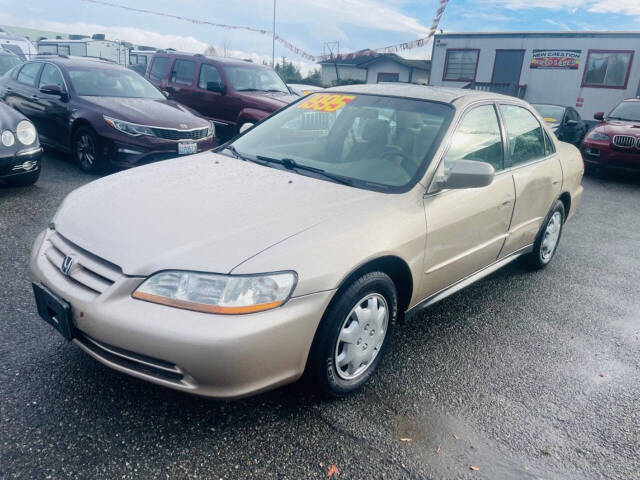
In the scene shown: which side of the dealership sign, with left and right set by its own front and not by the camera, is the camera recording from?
front

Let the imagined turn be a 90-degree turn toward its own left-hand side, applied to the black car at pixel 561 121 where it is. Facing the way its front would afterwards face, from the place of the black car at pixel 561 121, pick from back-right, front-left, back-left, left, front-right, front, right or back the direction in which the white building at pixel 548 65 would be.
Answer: back-left

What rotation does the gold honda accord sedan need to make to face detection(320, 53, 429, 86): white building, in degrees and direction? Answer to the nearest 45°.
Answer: approximately 135° to its right

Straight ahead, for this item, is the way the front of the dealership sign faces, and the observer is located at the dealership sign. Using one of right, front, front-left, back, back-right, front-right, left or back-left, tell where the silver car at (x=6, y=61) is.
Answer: front-right

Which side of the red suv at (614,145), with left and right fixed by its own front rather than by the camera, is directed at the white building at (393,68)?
right

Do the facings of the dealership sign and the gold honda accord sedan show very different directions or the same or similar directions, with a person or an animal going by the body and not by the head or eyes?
same or similar directions

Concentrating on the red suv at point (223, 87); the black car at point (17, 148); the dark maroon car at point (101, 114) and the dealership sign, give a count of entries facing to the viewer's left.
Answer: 0

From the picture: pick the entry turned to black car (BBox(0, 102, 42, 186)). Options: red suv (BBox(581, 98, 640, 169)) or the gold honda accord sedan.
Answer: the red suv

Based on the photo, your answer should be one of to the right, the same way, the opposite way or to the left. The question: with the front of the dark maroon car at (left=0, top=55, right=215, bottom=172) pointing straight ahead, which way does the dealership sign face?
to the right

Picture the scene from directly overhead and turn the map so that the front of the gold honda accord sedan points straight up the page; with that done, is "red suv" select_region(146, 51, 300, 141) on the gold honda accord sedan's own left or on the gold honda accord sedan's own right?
on the gold honda accord sedan's own right

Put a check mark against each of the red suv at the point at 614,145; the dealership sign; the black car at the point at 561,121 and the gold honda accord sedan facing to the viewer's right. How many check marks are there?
0

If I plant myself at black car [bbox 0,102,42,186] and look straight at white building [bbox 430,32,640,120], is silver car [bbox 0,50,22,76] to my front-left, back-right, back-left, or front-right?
front-left

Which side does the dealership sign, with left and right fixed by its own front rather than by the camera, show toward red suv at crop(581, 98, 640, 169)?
front

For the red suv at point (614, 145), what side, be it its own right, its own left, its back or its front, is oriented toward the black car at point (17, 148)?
front

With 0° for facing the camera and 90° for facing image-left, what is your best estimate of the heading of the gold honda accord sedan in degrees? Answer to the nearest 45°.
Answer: approximately 45°

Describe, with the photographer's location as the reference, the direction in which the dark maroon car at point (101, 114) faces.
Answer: facing the viewer and to the right of the viewer

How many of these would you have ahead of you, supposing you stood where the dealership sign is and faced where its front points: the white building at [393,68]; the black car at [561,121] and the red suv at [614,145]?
2
